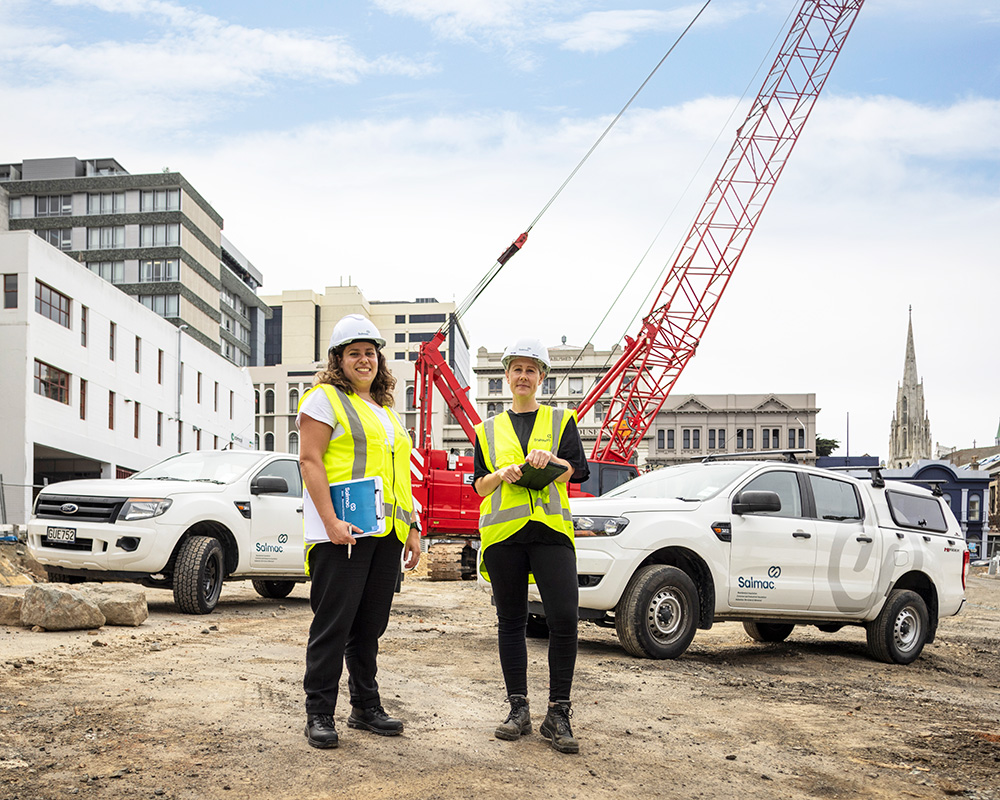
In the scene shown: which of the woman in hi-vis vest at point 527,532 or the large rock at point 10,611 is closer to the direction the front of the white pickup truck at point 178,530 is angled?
the large rock

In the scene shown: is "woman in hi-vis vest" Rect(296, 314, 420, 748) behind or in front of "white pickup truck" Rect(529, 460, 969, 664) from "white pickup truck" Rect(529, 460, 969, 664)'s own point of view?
in front

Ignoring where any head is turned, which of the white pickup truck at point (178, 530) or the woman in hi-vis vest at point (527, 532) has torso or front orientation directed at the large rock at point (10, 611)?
the white pickup truck

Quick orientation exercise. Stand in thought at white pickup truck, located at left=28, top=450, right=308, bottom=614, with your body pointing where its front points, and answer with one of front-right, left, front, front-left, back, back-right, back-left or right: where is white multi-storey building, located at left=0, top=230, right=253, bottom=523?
back-right

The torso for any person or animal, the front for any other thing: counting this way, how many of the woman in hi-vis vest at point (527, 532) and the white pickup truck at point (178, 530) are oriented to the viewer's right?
0

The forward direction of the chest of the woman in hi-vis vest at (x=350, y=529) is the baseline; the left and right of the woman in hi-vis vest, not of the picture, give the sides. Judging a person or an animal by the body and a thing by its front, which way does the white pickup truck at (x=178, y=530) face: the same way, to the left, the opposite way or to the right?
to the right

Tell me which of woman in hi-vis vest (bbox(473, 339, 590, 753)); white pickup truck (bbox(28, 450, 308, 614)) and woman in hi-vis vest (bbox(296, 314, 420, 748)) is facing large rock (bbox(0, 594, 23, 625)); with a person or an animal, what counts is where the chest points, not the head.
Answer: the white pickup truck

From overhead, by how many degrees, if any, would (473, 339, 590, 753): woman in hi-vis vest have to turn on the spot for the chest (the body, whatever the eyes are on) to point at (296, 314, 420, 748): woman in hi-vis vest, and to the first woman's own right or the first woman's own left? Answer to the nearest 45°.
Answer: approximately 45° to the first woman's own right
